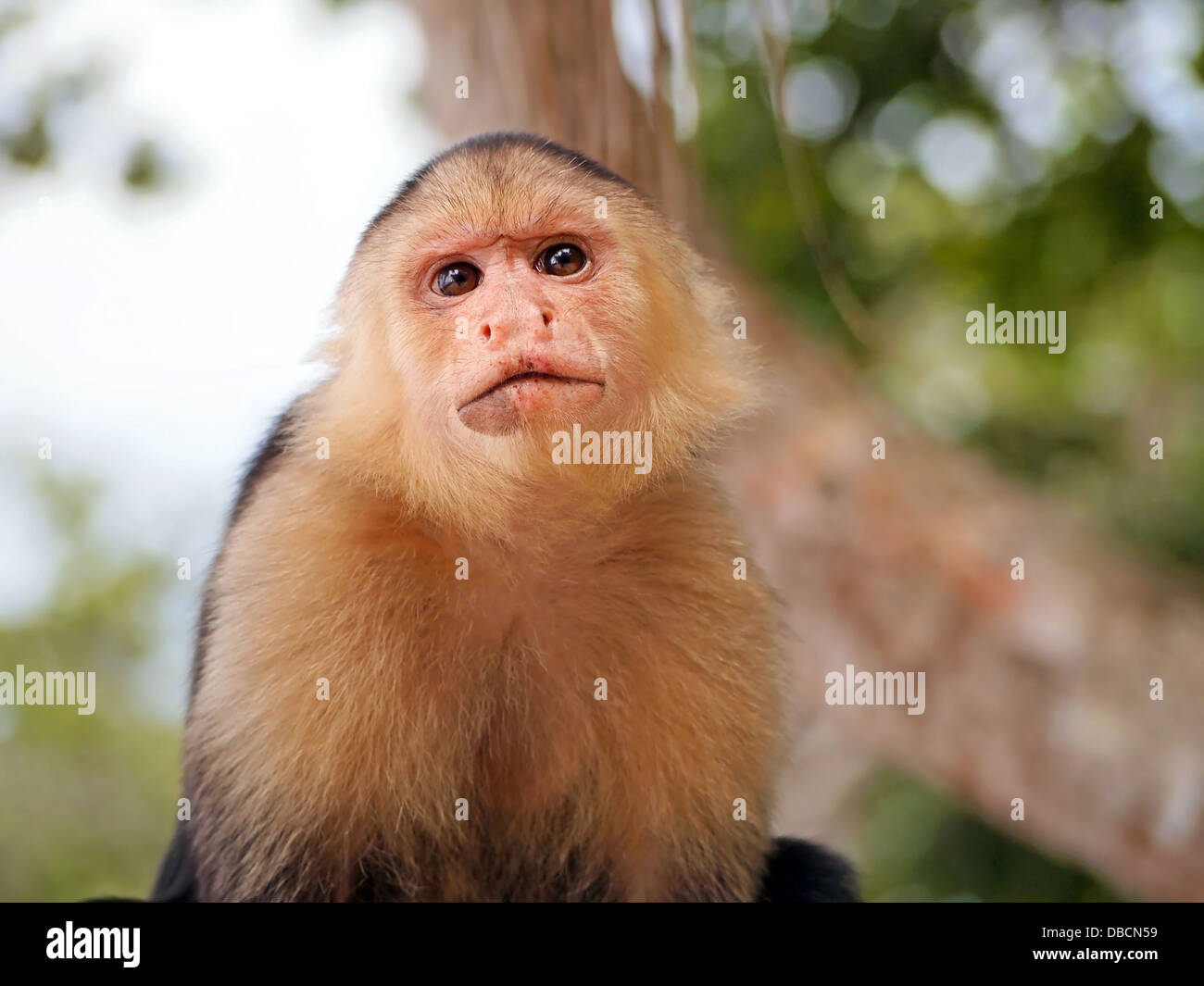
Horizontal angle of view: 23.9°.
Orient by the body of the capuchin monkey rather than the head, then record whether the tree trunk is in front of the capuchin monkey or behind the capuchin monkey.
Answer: behind

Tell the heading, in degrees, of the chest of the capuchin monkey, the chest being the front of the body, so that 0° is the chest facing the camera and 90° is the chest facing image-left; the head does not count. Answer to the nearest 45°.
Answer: approximately 0°
